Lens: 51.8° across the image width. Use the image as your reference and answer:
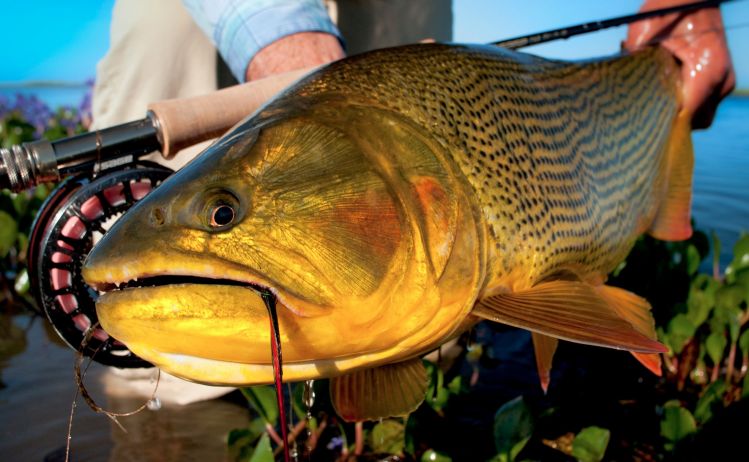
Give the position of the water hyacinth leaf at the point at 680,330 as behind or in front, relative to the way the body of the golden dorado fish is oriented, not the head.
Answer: behind

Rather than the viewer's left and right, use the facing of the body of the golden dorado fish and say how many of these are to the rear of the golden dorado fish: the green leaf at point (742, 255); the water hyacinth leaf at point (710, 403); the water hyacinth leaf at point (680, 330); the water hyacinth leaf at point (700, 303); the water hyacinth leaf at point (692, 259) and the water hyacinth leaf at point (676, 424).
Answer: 6

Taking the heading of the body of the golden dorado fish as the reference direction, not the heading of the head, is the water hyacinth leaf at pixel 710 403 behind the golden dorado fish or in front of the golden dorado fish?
behind

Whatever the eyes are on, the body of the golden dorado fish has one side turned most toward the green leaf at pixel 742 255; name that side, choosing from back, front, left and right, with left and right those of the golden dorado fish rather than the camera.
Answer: back

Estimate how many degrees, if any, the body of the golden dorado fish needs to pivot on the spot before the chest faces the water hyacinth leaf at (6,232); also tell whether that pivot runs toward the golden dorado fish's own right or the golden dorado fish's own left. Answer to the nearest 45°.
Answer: approximately 90° to the golden dorado fish's own right

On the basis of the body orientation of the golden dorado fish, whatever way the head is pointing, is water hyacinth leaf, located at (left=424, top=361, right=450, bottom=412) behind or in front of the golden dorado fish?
behind

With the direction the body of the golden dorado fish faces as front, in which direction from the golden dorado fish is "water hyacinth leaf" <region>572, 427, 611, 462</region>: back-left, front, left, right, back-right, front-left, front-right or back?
back

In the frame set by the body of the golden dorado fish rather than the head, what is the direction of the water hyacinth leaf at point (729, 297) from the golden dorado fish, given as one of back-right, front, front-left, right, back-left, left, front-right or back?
back

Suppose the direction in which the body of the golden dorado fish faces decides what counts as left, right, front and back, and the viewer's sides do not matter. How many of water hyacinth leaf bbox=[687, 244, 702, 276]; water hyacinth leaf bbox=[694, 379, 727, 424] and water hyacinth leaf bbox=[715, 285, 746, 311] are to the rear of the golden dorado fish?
3
